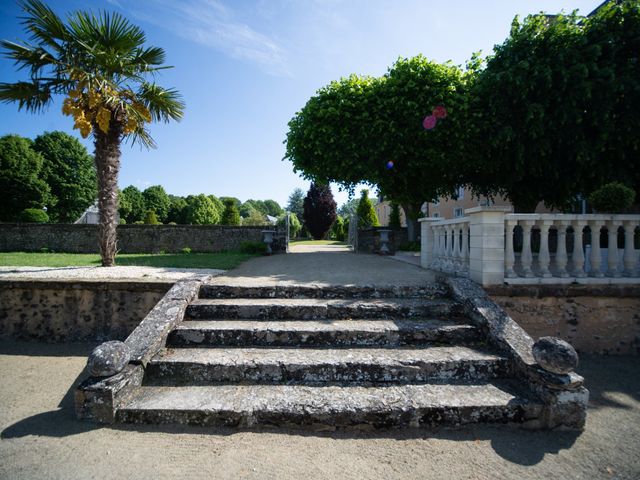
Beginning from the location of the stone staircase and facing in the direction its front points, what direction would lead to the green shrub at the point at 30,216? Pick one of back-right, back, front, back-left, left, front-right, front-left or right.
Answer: back-right

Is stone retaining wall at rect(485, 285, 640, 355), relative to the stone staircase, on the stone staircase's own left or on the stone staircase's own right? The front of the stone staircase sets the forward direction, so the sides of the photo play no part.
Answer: on the stone staircase's own left

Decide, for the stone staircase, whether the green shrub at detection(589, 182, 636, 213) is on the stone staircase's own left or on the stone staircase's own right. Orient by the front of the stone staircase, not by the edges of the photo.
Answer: on the stone staircase's own left

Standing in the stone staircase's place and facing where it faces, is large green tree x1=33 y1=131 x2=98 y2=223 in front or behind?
behind

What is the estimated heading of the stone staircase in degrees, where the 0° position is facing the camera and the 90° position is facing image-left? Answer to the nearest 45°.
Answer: approximately 0°

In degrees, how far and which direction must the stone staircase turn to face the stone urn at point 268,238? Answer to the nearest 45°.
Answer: approximately 180°

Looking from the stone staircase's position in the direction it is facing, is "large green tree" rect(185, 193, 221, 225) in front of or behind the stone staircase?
behind

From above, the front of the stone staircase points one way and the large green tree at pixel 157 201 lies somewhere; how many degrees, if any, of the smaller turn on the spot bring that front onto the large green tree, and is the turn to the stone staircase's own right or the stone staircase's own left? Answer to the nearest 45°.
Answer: approximately 135° to the stone staircase's own right

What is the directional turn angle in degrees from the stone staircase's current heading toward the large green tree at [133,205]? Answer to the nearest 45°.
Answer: approximately 135° to its right

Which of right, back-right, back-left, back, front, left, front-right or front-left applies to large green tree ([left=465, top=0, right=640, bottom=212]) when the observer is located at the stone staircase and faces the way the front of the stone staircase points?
back-left

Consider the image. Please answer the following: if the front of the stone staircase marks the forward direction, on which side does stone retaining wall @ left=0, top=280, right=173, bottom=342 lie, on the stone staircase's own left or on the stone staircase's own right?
on the stone staircase's own right

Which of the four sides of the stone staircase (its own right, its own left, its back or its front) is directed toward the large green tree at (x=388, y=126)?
back
